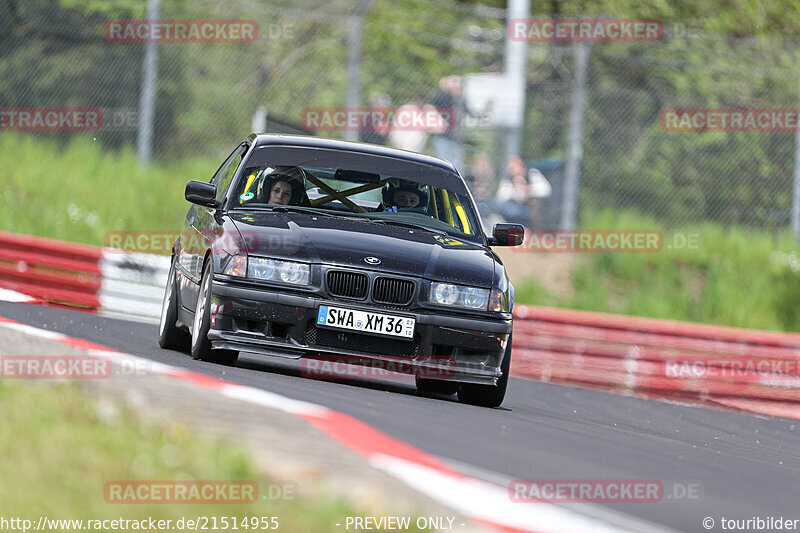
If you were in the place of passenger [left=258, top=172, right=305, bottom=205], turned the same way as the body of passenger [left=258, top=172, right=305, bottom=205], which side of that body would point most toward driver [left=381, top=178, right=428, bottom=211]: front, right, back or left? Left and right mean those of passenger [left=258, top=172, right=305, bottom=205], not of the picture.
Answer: left

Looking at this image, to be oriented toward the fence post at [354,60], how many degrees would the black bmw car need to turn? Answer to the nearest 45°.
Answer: approximately 180°

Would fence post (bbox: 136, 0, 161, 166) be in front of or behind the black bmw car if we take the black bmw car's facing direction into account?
behind

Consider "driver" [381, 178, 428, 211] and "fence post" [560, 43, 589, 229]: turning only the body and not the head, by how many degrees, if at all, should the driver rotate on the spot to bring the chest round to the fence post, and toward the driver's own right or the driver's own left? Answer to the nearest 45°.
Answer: approximately 180°

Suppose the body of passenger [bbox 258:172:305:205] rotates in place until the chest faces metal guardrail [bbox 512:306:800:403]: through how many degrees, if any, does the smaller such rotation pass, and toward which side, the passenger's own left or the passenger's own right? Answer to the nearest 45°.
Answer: approximately 135° to the passenger's own left

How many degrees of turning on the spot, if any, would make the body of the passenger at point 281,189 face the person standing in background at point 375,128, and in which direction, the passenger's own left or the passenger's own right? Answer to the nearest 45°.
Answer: approximately 180°

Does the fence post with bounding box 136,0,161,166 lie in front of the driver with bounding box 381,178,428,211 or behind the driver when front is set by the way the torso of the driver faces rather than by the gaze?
behind

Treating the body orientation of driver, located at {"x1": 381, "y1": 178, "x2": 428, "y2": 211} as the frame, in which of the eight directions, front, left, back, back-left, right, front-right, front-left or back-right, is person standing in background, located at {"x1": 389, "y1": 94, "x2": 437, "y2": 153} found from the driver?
back

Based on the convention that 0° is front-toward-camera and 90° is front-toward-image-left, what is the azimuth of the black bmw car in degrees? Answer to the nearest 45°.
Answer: approximately 0°

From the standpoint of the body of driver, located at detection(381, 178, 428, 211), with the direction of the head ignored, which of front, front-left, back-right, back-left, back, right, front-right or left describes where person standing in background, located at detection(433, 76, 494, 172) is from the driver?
back
